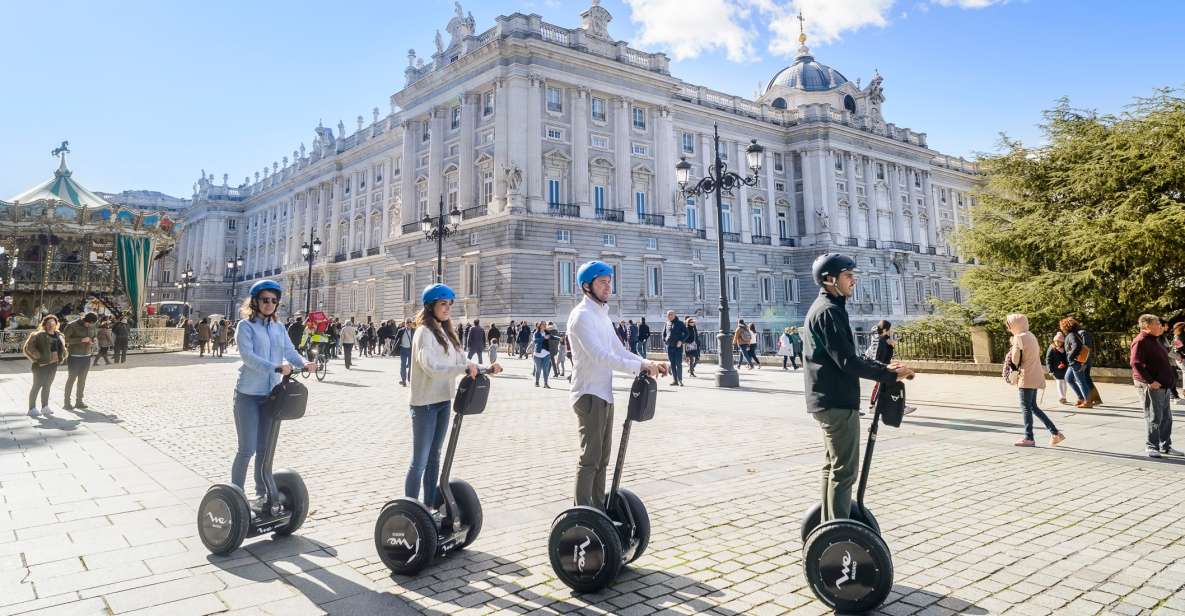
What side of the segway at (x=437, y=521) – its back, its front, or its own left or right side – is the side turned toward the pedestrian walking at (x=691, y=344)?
left

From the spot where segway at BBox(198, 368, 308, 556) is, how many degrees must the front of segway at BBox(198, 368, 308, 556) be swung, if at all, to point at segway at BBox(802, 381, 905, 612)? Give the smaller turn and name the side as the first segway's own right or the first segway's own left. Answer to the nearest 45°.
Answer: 0° — it already faces it

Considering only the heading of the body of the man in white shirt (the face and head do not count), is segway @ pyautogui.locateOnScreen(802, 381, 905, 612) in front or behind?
in front

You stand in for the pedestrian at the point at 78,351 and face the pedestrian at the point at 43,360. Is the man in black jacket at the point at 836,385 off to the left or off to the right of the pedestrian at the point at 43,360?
left

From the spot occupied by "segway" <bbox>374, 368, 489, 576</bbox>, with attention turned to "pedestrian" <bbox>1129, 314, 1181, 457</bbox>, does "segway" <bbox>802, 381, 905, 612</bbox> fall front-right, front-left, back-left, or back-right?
front-right

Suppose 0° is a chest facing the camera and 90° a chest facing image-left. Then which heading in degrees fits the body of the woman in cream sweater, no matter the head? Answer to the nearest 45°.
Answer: approximately 315°

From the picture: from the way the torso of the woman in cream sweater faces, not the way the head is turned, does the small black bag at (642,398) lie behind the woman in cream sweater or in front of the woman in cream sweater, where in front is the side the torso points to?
in front

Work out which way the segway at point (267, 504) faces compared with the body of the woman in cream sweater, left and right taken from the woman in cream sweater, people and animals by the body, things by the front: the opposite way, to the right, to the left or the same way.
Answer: the same way

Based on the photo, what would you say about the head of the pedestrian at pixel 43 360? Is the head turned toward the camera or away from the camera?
toward the camera

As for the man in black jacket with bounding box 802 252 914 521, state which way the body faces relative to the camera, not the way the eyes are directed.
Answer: to the viewer's right

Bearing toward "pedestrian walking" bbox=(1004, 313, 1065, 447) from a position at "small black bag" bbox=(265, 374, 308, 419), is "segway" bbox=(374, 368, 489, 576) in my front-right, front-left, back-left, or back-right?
front-right

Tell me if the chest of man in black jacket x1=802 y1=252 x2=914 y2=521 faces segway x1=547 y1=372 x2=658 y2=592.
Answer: no

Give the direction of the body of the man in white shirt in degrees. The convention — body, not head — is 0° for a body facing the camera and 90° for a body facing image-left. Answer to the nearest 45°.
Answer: approximately 270°

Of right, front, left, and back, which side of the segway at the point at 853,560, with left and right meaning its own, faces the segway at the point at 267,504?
back
